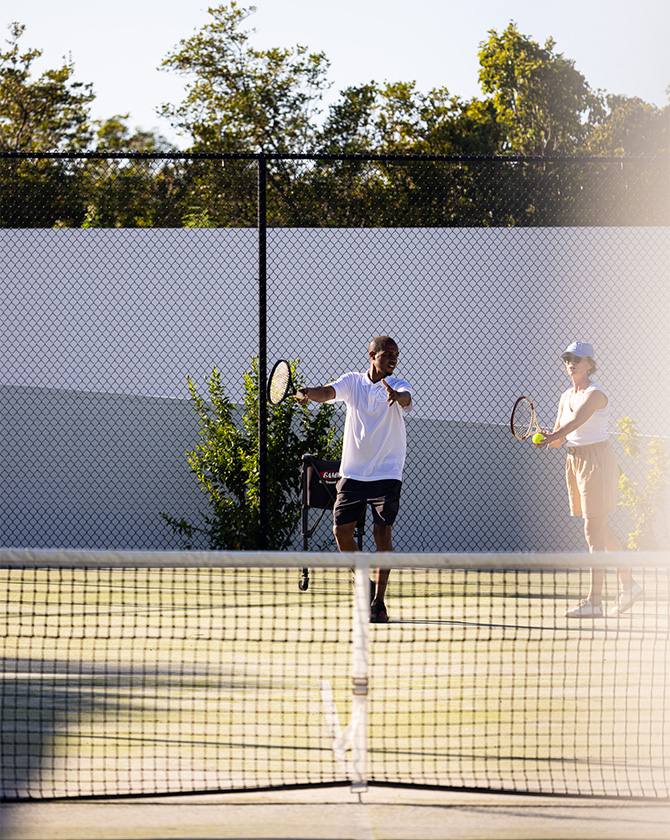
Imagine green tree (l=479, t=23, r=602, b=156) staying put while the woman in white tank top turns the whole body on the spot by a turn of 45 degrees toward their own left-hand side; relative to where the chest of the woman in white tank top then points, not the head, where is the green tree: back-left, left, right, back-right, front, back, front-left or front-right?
back

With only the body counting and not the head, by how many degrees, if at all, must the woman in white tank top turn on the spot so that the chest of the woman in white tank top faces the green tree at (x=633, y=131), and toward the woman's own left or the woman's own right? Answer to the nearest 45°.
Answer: approximately 135° to the woman's own right

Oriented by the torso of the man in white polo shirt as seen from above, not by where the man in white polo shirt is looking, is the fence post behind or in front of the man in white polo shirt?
behind

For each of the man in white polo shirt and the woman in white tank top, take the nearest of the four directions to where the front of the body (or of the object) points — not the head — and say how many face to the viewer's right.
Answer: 0

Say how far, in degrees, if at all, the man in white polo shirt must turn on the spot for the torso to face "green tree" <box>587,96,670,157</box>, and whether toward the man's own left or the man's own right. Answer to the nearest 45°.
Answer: approximately 180°

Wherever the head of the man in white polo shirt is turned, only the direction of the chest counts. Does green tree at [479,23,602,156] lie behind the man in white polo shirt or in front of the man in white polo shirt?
behind

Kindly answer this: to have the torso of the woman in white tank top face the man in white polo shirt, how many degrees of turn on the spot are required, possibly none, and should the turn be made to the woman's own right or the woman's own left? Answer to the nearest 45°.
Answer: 0° — they already face them

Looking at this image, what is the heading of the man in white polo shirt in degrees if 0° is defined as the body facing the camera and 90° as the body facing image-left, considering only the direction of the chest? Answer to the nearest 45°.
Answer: approximately 0°

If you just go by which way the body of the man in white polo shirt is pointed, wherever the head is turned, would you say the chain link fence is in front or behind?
behind

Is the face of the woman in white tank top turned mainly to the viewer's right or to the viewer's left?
to the viewer's left
